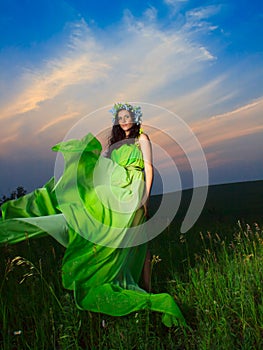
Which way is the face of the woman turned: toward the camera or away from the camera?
toward the camera

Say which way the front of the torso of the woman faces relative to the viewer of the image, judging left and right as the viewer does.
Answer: facing the viewer and to the left of the viewer
